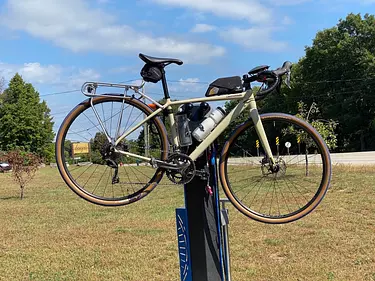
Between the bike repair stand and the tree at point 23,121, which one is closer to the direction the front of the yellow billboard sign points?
the bike repair stand

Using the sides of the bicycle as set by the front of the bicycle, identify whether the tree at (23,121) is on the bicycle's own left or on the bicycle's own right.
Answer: on the bicycle's own left

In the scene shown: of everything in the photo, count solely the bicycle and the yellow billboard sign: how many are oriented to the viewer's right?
1

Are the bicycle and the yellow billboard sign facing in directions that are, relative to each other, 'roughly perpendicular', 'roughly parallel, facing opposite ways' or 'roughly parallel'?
roughly perpendicular

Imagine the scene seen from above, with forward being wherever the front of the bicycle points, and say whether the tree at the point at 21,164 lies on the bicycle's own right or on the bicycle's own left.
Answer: on the bicycle's own left

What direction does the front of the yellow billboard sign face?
toward the camera

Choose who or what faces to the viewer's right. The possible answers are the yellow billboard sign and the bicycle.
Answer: the bicycle

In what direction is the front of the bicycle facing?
to the viewer's right

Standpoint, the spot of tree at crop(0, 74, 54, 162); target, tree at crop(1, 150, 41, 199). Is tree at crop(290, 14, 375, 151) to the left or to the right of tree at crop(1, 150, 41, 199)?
left
